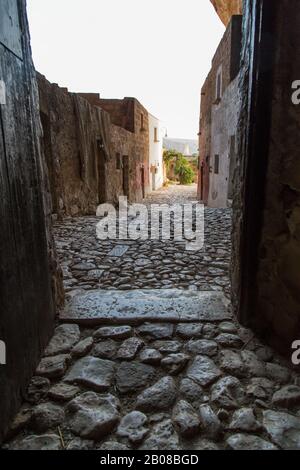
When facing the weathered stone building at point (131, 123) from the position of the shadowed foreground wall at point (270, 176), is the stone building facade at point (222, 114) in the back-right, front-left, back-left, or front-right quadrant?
front-right

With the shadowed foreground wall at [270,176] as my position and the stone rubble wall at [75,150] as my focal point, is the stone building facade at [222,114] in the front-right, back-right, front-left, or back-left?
front-right

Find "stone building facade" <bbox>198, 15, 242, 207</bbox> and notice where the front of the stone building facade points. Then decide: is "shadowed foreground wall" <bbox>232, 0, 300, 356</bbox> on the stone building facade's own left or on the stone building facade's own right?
on the stone building facade's own left

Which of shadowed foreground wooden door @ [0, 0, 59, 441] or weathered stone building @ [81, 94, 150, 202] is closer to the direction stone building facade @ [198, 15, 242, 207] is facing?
the weathered stone building

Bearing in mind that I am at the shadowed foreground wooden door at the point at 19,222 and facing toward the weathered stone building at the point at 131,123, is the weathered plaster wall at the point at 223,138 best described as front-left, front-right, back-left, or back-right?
front-right

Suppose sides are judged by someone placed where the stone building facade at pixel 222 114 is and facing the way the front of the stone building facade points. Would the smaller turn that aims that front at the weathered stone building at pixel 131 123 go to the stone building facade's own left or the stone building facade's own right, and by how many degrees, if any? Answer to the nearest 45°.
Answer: approximately 45° to the stone building facade's own right

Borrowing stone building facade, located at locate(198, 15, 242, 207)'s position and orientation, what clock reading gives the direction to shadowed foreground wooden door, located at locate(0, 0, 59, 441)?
The shadowed foreground wooden door is roughly at 9 o'clock from the stone building facade.

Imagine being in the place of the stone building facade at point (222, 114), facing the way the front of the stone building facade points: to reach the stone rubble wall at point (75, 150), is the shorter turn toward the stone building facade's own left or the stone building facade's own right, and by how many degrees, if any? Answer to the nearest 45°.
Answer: approximately 45° to the stone building facade's own left

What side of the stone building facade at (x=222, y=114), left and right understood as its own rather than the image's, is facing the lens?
left
